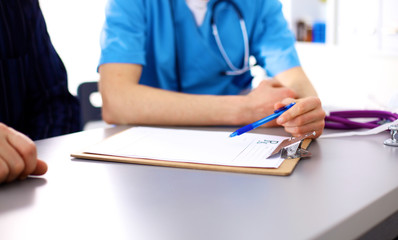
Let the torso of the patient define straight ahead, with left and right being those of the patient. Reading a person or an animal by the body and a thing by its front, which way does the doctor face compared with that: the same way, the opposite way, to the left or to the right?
to the right

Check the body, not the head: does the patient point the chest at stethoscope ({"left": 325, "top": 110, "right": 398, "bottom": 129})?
yes

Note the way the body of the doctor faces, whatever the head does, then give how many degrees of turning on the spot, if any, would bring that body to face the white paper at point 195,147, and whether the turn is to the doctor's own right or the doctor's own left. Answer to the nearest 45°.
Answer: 0° — they already face it

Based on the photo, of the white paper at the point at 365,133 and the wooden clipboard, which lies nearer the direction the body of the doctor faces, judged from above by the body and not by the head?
the wooden clipboard

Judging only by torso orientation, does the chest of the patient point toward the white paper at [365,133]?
yes

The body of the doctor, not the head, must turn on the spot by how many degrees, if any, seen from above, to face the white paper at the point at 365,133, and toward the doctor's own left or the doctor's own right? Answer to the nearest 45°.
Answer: approximately 45° to the doctor's own left

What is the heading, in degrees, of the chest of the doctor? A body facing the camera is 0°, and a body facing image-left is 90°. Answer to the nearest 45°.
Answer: approximately 0°

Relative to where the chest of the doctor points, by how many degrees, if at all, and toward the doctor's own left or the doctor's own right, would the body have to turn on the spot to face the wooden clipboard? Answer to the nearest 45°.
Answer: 0° — they already face it
